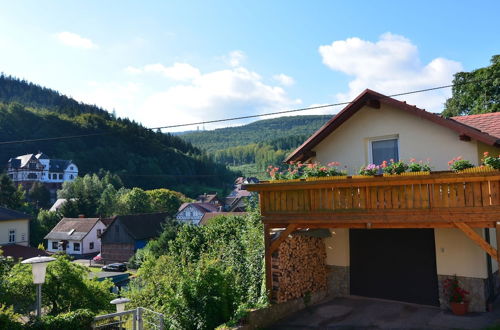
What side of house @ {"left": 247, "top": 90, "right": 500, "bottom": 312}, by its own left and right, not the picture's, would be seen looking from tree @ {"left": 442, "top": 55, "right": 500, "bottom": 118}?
back

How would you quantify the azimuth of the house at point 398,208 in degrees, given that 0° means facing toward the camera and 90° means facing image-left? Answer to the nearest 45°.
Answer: approximately 0°

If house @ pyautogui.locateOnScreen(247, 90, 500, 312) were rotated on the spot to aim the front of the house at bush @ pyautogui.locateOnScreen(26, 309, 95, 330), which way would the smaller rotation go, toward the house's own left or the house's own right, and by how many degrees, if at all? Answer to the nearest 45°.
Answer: approximately 45° to the house's own right

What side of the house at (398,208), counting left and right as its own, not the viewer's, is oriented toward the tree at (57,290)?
right

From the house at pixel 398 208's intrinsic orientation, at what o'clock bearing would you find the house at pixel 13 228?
the house at pixel 13 228 is roughly at 4 o'clock from the house at pixel 398 208.

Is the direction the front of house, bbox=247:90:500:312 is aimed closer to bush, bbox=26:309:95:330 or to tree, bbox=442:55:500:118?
the bush
